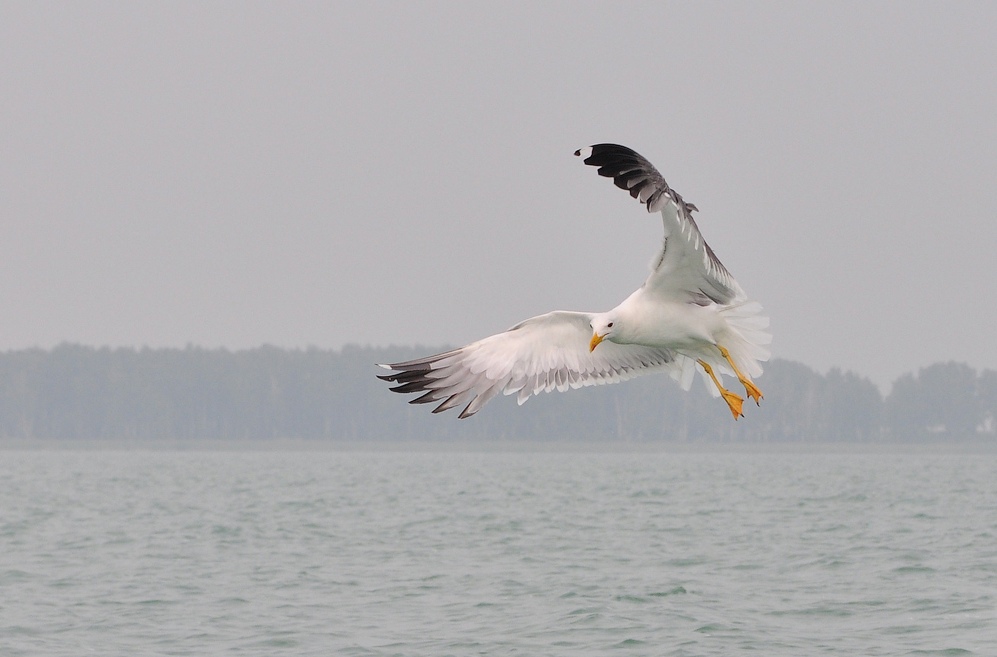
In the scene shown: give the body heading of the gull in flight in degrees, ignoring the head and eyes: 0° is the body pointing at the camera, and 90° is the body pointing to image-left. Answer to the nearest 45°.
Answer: approximately 45°
